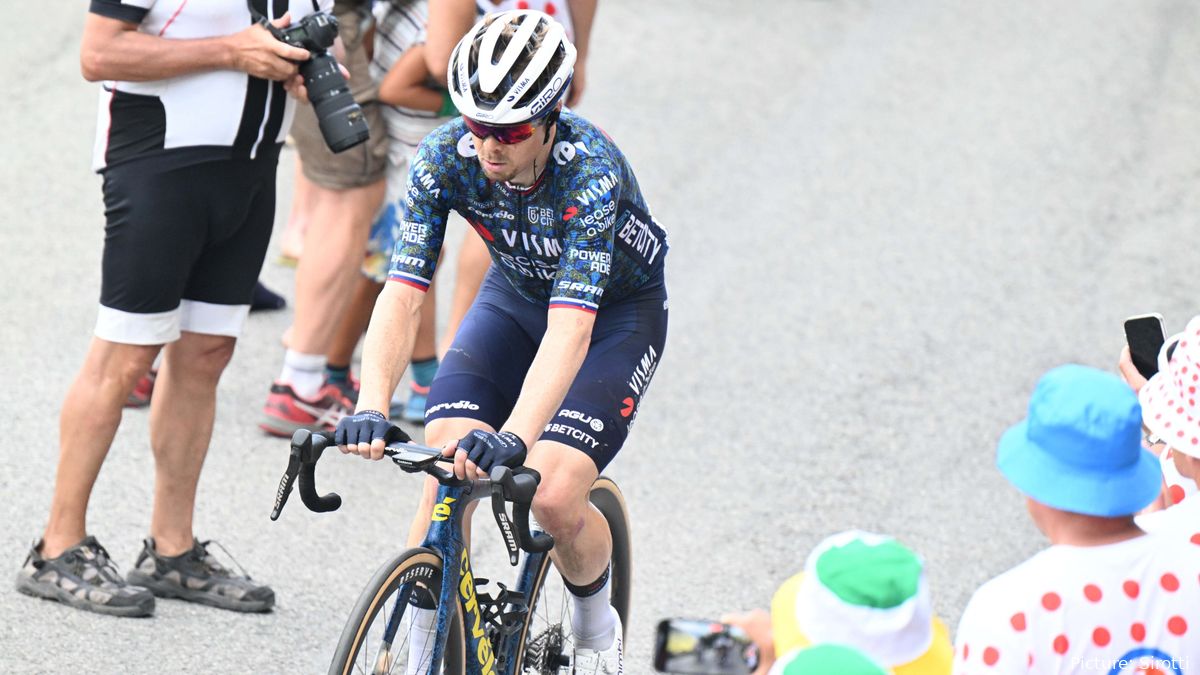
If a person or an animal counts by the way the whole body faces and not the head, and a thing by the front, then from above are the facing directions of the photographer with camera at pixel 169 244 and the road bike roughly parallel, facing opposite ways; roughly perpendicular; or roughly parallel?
roughly perpendicular

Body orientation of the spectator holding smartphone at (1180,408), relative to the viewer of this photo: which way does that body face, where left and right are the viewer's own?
facing away from the viewer and to the left of the viewer

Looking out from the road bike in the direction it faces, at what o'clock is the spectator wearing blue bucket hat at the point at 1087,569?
The spectator wearing blue bucket hat is roughly at 9 o'clock from the road bike.

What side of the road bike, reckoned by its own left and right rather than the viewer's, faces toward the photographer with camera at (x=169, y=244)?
right

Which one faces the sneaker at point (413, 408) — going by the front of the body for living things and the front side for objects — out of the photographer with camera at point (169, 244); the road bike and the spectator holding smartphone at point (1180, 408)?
the spectator holding smartphone

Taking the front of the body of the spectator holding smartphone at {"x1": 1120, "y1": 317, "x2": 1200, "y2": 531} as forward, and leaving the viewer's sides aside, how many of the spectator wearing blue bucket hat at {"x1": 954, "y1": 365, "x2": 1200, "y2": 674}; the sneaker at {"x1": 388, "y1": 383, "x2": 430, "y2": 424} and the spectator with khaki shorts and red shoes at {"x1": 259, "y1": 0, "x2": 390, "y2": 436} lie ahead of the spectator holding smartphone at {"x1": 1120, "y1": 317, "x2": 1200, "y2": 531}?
2

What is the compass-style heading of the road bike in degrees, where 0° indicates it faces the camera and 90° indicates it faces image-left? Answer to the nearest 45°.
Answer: approximately 45°

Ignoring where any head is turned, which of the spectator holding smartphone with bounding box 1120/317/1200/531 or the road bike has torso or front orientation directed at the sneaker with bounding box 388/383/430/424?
the spectator holding smartphone

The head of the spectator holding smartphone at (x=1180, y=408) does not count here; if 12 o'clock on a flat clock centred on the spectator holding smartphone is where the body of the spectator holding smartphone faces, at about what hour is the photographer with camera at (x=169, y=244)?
The photographer with camera is roughly at 11 o'clock from the spectator holding smartphone.

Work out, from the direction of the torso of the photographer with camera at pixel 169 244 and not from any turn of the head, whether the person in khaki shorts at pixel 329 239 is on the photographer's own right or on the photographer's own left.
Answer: on the photographer's own left

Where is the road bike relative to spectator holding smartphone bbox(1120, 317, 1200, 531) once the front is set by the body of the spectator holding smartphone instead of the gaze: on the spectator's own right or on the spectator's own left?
on the spectator's own left

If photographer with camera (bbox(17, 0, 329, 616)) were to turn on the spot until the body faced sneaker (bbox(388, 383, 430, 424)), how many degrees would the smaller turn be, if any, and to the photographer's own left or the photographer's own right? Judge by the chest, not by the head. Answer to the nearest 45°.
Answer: approximately 90° to the photographer's own left
